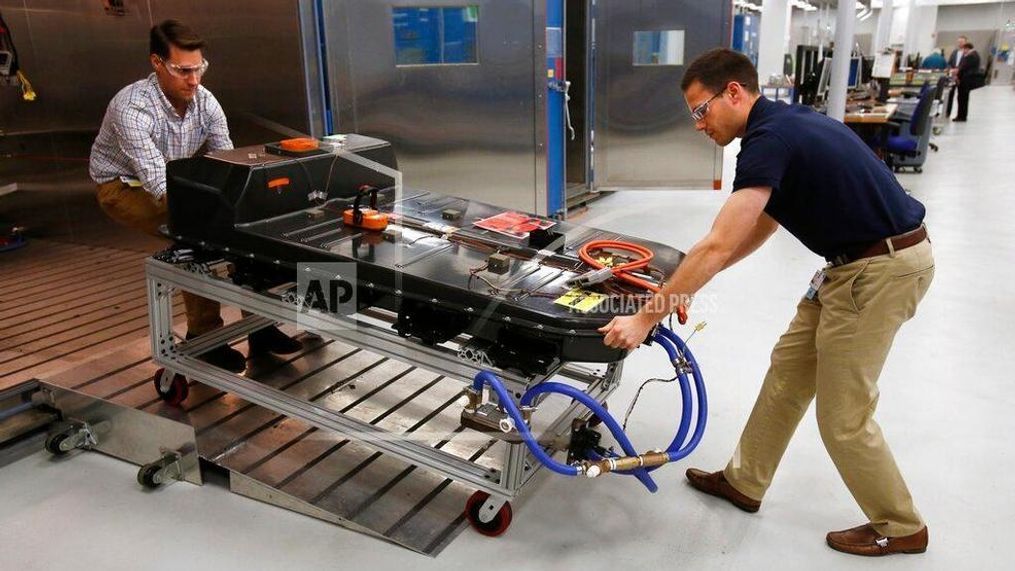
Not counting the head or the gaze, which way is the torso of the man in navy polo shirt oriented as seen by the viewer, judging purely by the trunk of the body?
to the viewer's left

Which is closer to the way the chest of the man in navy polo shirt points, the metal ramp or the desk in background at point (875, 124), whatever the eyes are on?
the metal ramp

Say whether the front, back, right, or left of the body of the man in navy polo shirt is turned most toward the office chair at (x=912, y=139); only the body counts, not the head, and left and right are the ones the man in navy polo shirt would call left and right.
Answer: right

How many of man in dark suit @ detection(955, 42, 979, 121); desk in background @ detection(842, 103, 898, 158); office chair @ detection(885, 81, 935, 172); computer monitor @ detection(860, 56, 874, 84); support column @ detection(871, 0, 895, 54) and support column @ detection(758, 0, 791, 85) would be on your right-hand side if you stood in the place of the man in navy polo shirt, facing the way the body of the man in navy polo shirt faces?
6

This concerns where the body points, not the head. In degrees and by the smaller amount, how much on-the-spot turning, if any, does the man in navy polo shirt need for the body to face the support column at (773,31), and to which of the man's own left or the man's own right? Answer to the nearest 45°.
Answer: approximately 90° to the man's own right

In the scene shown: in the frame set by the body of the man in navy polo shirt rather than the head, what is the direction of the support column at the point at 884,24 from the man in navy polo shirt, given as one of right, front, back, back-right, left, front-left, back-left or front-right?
right

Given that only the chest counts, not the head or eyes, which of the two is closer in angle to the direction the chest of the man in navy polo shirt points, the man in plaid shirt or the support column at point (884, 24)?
the man in plaid shirt

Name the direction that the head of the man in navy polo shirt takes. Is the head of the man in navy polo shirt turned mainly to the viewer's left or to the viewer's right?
to the viewer's left

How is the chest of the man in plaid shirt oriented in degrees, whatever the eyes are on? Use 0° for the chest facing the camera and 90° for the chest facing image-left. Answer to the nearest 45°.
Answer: approximately 315°

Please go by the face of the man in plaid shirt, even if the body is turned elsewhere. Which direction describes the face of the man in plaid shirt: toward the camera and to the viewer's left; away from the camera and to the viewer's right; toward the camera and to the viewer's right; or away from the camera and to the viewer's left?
toward the camera and to the viewer's right

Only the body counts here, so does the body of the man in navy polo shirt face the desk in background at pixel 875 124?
no

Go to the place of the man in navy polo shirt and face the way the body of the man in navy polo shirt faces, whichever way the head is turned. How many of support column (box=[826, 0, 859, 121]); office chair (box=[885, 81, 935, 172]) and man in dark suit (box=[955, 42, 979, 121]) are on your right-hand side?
3

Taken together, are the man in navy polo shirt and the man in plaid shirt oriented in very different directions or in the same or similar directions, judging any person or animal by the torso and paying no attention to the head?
very different directions

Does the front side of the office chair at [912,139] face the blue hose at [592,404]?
no

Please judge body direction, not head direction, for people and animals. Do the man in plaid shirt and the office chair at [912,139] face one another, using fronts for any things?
no

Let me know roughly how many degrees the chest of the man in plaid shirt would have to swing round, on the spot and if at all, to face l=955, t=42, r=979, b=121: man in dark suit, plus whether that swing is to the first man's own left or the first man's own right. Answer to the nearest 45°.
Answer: approximately 90° to the first man's own left
